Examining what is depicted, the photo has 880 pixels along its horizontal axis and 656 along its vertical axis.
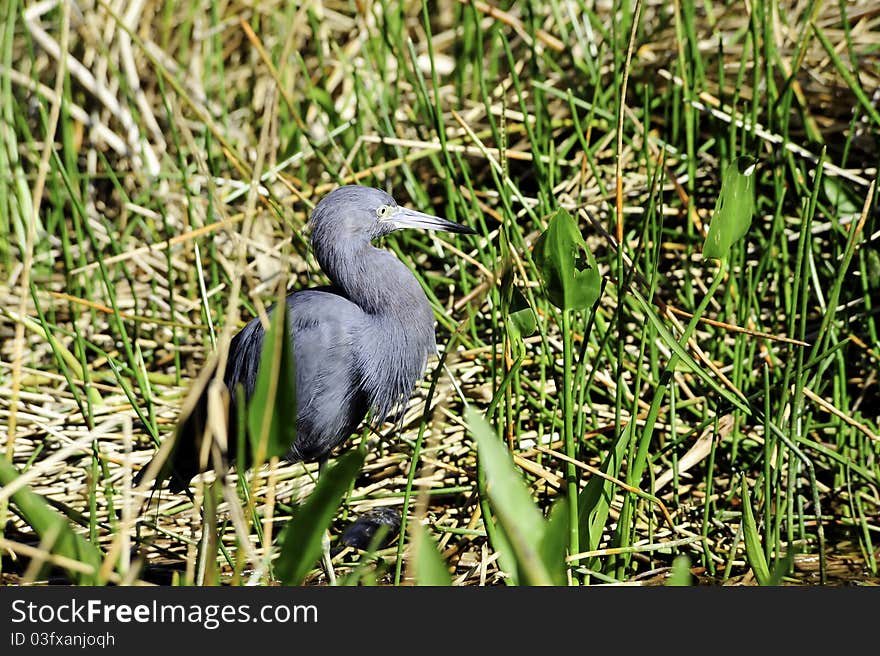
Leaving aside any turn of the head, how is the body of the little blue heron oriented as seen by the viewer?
to the viewer's right

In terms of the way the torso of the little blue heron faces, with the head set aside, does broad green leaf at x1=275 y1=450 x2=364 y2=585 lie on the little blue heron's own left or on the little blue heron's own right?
on the little blue heron's own right

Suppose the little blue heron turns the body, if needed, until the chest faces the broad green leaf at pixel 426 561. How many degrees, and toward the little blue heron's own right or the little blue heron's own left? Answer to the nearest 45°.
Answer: approximately 90° to the little blue heron's own right

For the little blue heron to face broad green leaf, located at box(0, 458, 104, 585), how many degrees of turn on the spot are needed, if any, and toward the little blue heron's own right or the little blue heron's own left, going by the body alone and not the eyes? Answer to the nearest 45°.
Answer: approximately 135° to the little blue heron's own right

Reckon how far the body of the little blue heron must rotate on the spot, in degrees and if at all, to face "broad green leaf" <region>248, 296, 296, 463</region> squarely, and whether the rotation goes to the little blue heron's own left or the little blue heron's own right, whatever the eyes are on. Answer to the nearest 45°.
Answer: approximately 90° to the little blue heron's own right

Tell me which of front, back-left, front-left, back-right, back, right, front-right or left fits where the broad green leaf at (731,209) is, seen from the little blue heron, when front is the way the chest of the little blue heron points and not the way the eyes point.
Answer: front-right
